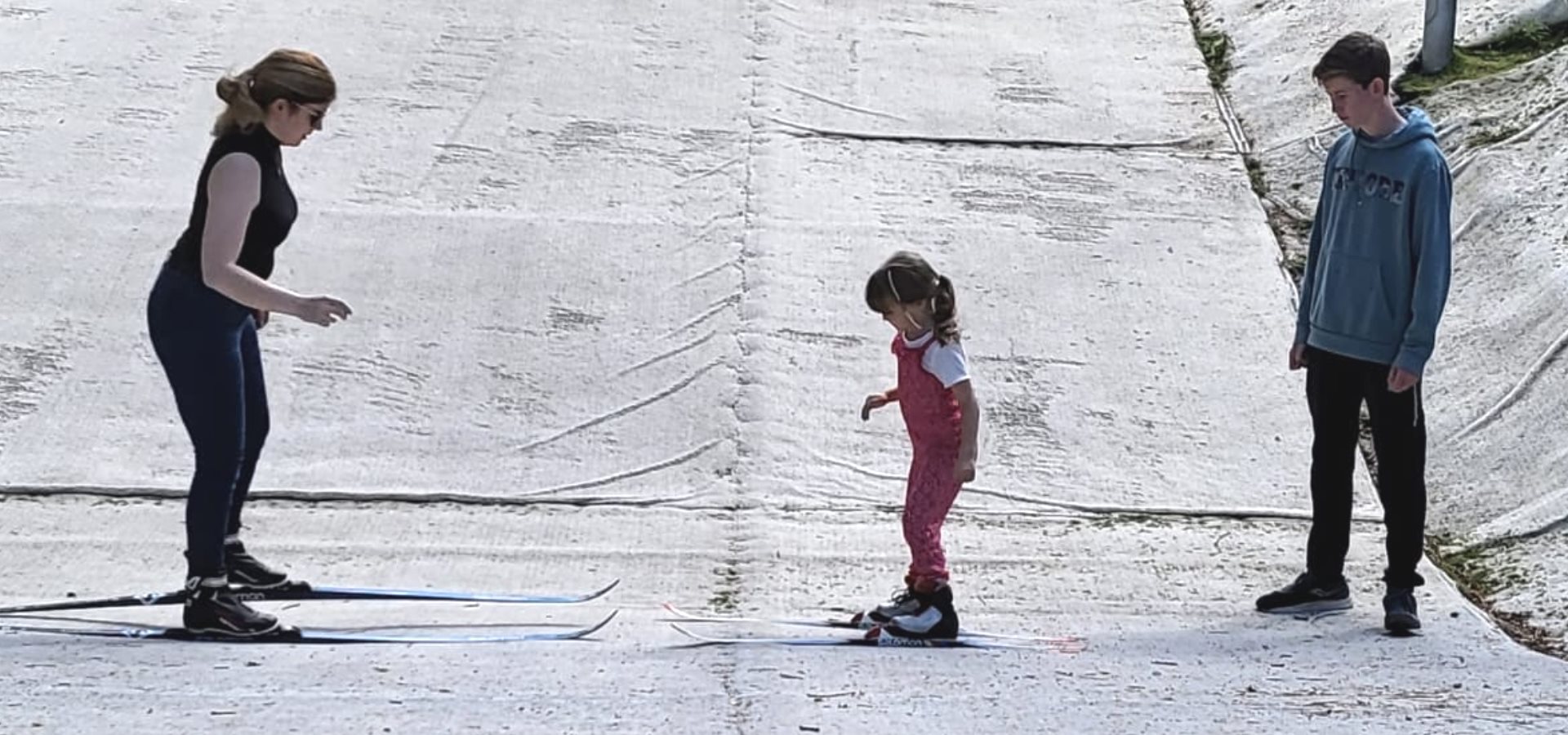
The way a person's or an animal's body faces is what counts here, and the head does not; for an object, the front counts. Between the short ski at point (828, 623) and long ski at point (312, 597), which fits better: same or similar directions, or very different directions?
very different directions

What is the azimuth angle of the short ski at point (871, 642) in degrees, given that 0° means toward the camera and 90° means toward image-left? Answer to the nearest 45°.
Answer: approximately 90°

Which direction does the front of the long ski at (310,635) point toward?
to the viewer's right

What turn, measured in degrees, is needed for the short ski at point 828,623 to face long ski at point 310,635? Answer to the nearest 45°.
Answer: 0° — it already faces it

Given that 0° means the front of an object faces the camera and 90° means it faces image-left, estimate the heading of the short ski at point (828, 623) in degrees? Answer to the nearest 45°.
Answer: approximately 90°

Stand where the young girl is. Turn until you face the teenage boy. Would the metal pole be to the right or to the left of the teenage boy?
left

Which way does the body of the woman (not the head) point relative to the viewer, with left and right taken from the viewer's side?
facing to the right of the viewer

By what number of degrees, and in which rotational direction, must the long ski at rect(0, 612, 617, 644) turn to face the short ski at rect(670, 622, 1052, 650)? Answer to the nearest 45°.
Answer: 0° — it already faces it

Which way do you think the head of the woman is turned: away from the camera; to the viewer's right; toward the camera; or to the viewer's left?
to the viewer's right

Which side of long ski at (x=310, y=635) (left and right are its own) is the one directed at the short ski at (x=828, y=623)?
front
